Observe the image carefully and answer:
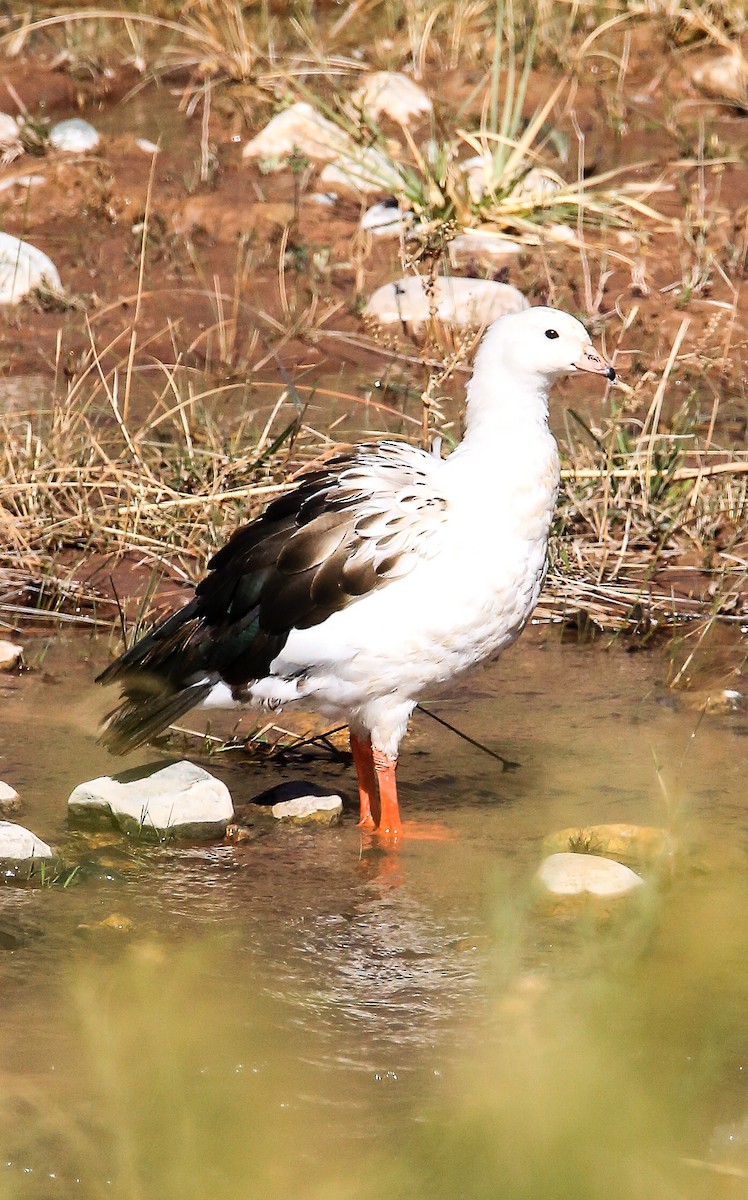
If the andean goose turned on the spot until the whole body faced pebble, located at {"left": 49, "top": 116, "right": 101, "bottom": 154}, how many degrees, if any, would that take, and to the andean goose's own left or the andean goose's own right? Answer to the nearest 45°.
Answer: approximately 90° to the andean goose's own left

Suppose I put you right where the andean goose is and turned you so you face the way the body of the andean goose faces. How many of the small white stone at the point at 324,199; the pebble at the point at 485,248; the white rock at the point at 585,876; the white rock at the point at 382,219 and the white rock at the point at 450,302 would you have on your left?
4

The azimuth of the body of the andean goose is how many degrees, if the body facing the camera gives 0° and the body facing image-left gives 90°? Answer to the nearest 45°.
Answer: approximately 270°

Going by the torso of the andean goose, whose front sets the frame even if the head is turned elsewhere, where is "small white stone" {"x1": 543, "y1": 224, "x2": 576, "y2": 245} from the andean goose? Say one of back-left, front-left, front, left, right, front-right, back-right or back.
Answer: left

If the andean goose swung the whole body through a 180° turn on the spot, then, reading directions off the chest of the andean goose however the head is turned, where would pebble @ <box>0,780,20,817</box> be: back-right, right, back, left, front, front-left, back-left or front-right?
front

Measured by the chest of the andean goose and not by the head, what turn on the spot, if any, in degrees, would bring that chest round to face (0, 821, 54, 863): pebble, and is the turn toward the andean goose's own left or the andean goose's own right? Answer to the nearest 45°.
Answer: approximately 135° to the andean goose's own right

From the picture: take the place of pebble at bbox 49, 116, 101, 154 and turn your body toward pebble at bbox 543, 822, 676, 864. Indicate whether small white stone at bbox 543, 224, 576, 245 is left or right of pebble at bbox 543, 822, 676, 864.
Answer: left

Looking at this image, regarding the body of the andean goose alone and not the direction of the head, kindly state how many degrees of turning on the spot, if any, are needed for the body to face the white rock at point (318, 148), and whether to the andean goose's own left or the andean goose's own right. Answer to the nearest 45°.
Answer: approximately 90° to the andean goose's own left

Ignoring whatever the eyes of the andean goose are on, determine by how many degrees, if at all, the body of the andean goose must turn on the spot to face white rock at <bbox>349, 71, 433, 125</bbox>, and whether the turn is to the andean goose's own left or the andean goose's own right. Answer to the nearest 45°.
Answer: approximately 90° to the andean goose's own left

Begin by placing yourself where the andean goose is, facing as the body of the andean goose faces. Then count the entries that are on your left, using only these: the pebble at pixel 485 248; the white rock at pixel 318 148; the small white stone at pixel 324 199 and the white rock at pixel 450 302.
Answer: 4

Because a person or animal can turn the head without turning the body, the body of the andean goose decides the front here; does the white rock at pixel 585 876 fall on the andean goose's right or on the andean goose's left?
on the andean goose's right

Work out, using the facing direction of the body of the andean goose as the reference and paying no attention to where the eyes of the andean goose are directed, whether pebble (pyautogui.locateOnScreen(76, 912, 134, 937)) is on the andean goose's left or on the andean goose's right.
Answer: on the andean goose's right

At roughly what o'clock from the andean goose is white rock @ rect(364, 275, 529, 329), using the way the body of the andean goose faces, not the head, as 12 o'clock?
The white rock is roughly at 9 o'clock from the andean goose.
